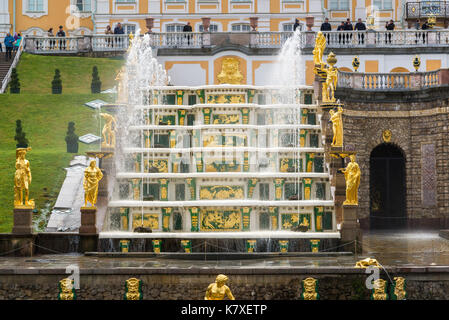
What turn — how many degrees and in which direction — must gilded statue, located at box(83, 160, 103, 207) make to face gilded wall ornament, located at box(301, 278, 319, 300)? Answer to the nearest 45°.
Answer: approximately 45° to its left

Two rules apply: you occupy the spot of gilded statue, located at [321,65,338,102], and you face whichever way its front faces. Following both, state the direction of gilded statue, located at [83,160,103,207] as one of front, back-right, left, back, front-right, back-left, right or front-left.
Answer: front-right

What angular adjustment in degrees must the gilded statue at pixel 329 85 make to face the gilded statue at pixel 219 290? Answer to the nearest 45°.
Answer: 0° — it already faces it

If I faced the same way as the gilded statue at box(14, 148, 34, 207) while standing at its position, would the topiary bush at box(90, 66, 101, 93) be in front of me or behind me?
behind

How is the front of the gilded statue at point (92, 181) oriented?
toward the camera

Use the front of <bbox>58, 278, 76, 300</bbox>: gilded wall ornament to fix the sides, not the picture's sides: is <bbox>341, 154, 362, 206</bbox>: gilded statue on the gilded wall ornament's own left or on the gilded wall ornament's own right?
on the gilded wall ornament's own left

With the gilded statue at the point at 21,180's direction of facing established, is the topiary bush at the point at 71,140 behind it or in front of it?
behind

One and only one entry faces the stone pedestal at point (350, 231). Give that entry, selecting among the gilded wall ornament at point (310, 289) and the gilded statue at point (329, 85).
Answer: the gilded statue at point (329, 85)

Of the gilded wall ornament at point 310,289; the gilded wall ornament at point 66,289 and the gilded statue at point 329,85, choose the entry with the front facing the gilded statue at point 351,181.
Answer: the gilded statue at point 329,85

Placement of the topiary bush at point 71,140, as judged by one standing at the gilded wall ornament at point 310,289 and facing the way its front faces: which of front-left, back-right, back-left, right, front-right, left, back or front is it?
back-right

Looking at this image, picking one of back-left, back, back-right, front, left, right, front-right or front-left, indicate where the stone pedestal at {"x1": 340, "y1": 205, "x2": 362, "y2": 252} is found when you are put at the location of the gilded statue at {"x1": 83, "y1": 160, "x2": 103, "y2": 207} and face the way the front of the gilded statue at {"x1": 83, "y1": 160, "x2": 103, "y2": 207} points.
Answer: left

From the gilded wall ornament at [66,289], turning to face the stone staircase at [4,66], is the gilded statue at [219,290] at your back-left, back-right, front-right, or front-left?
back-right

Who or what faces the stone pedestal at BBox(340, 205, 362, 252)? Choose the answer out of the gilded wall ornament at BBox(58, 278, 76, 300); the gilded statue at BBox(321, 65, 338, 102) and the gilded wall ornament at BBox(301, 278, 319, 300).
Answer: the gilded statue at BBox(321, 65, 338, 102)

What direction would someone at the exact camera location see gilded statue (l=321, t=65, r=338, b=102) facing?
facing the viewer

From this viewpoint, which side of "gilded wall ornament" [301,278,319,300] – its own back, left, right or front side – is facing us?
front

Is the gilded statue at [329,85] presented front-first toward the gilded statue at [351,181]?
yes

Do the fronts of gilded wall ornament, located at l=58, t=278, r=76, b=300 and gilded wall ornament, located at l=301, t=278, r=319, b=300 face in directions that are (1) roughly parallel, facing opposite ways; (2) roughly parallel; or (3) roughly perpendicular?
roughly parallel
